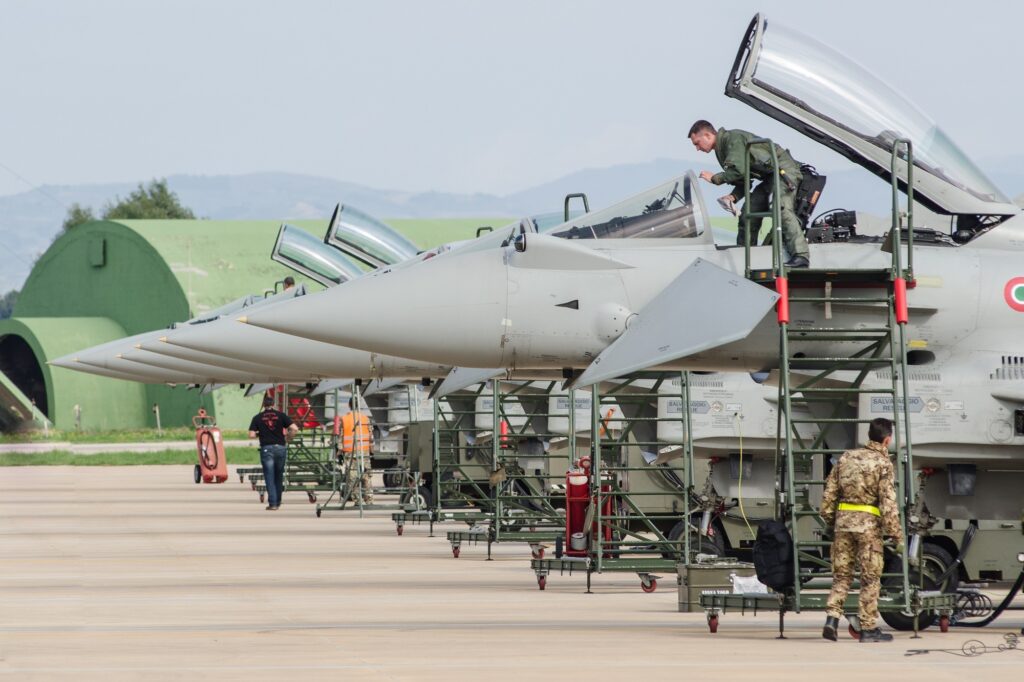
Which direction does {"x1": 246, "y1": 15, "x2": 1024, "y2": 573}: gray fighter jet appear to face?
to the viewer's left

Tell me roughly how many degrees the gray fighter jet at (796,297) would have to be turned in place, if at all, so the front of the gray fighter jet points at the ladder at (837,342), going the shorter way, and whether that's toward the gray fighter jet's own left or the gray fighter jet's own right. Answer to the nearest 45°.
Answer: approximately 90° to the gray fighter jet's own left

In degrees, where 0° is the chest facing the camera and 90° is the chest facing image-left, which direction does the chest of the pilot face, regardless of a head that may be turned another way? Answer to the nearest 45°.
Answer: approximately 90°

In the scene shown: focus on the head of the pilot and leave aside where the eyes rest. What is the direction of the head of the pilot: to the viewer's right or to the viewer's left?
to the viewer's left

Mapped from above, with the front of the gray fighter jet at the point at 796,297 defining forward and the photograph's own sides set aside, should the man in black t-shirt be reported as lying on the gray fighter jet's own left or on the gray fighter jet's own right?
on the gray fighter jet's own right

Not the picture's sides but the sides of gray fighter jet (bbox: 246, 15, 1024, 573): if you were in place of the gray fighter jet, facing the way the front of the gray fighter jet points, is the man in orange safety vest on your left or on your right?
on your right

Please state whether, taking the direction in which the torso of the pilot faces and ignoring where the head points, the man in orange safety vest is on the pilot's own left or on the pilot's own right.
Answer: on the pilot's own right
